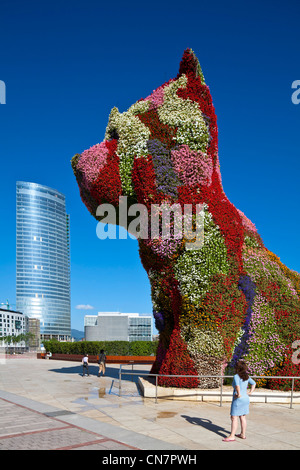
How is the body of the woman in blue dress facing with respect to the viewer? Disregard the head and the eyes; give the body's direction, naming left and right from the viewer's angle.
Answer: facing away from the viewer and to the left of the viewer

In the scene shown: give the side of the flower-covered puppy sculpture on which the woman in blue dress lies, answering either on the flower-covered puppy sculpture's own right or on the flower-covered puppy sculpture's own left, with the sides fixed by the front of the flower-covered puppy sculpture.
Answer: on the flower-covered puppy sculpture's own left

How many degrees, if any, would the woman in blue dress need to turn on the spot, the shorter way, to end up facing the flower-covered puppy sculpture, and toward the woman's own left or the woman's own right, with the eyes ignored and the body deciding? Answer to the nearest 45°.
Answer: approximately 45° to the woman's own right

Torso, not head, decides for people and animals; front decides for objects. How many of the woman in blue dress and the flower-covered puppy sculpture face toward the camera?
0

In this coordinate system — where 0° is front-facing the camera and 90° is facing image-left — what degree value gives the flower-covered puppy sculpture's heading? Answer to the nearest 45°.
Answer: approximately 90°
